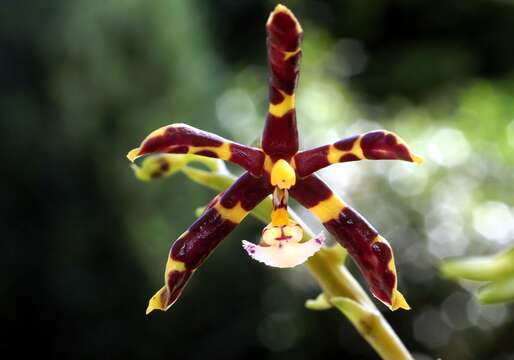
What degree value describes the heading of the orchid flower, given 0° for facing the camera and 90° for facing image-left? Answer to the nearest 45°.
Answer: approximately 0°
